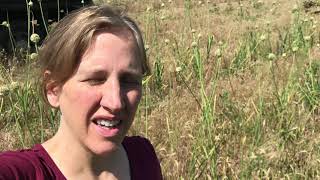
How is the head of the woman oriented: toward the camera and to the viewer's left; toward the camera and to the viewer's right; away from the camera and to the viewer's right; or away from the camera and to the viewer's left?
toward the camera and to the viewer's right

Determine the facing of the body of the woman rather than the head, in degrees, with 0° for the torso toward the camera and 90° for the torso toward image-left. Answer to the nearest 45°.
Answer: approximately 315°
